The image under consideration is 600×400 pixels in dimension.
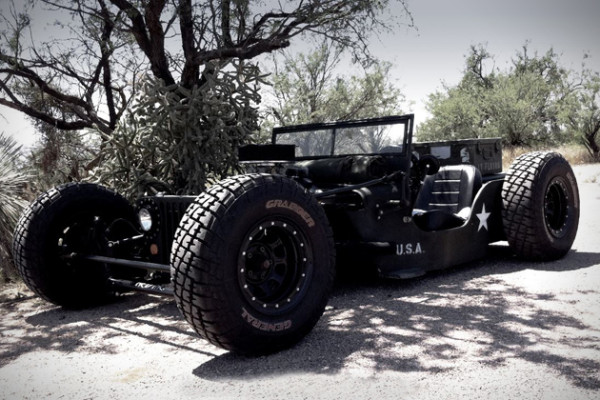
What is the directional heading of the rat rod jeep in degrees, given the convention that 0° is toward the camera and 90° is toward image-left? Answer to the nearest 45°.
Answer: approximately 45°

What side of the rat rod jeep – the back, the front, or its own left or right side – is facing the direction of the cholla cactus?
right

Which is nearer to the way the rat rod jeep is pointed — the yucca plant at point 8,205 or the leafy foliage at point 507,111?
the yucca plant

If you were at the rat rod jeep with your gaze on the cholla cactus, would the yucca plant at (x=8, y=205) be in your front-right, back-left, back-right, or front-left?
front-left

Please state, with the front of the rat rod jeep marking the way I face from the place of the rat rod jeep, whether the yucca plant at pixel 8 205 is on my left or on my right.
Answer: on my right

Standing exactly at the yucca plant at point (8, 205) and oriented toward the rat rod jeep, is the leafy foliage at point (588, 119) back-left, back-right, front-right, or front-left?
front-left

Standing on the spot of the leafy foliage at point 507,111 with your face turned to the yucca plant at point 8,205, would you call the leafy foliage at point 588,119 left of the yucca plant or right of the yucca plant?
left

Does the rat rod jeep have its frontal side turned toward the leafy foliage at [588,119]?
no

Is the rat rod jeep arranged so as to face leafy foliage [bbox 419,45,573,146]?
no
